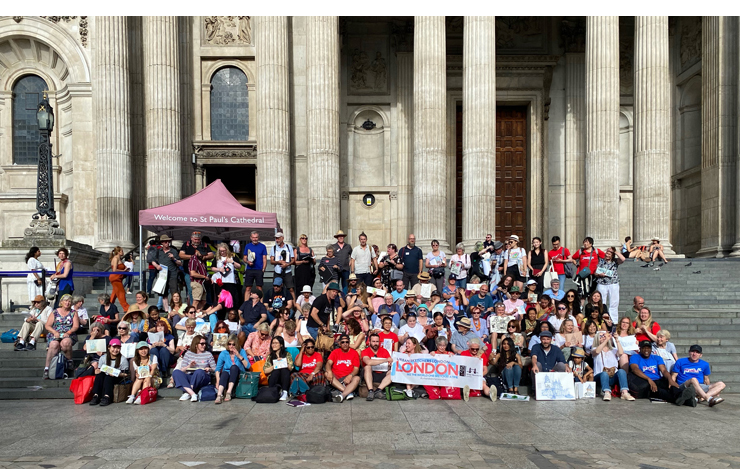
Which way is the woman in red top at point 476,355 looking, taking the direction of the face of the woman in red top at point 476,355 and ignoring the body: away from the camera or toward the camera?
toward the camera

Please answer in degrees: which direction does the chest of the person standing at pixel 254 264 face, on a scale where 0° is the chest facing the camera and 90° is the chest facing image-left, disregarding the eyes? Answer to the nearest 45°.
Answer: approximately 0°

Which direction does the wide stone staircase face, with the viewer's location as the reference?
facing the viewer

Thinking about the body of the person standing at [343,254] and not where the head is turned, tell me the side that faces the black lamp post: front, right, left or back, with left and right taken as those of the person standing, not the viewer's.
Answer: right

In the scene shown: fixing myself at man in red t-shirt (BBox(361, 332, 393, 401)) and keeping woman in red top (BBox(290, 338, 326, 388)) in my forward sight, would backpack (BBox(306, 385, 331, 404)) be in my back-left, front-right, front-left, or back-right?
front-left

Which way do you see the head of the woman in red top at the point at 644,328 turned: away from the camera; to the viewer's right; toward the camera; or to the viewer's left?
toward the camera

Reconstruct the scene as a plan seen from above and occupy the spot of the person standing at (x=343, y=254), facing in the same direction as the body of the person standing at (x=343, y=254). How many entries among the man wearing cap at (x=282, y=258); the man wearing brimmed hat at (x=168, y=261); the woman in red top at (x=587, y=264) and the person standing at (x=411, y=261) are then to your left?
2

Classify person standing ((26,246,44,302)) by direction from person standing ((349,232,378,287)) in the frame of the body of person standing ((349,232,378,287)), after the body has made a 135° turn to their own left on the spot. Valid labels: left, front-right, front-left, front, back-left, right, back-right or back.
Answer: back-left

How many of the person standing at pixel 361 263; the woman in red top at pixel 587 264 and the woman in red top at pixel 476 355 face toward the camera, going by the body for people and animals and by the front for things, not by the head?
3

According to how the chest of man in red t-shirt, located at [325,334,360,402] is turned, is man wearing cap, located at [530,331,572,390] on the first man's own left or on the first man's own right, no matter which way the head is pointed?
on the first man's own left

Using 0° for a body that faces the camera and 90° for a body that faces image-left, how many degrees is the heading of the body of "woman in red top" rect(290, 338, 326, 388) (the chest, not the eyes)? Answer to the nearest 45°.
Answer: approximately 0°

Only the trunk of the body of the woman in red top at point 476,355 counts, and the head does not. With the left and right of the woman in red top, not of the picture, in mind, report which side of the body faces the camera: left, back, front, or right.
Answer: front

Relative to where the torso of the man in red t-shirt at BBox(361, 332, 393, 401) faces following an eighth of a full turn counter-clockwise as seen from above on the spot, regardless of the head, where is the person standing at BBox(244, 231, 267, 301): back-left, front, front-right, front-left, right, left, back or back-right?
back

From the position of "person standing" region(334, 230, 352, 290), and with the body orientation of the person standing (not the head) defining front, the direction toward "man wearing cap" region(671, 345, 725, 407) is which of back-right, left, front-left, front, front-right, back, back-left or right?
front-left
